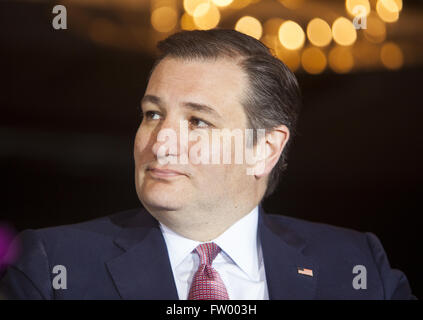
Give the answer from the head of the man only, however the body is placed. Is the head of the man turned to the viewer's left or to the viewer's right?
to the viewer's left

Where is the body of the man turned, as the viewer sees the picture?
toward the camera
